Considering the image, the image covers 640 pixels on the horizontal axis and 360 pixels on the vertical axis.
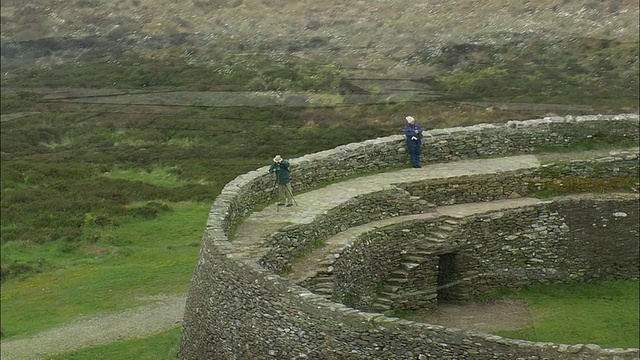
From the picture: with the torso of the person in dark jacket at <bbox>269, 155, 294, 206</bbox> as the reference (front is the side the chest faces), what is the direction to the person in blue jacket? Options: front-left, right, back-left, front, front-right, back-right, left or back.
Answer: back
